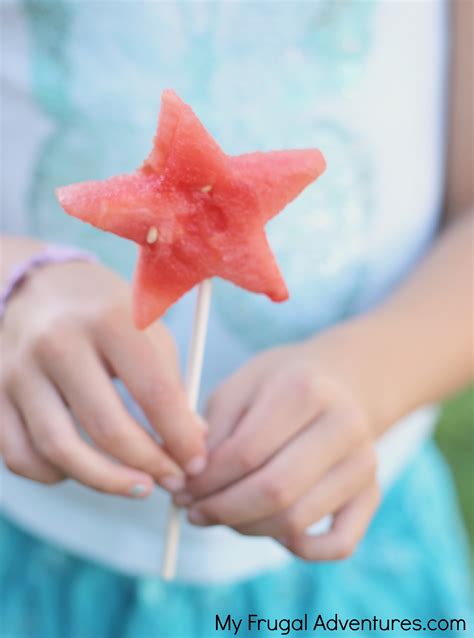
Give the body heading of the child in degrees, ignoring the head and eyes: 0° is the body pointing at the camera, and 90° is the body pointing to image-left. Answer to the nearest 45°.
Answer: approximately 0°
